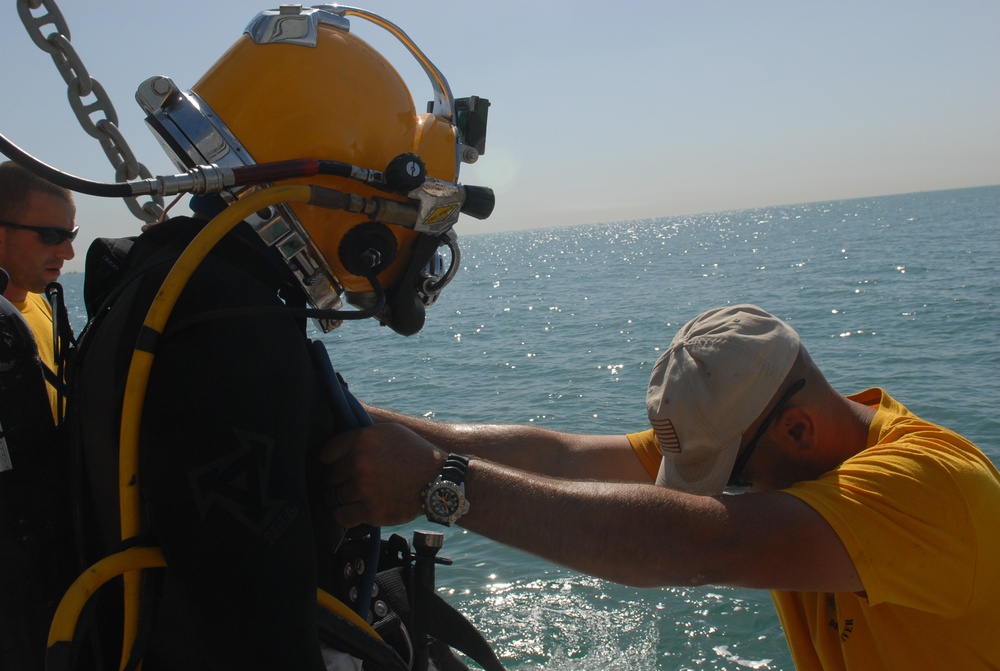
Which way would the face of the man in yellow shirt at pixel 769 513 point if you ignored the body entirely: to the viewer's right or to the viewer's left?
to the viewer's left

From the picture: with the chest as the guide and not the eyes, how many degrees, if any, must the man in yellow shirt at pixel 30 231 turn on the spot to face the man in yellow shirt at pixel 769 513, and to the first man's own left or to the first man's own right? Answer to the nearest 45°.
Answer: approximately 45° to the first man's own right

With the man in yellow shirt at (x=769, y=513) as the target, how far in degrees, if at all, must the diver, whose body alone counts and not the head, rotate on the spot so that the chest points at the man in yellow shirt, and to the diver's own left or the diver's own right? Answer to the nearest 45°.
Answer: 0° — they already face them

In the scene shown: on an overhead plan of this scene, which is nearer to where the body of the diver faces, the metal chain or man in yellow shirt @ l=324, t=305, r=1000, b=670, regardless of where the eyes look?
the man in yellow shirt

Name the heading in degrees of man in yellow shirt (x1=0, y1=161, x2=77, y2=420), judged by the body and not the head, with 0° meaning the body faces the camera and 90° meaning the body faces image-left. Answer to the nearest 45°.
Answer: approximately 315°

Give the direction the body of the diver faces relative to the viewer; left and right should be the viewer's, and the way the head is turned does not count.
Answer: facing to the right of the viewer

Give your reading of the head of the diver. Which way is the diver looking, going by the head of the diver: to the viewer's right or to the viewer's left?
to the viewer's right
